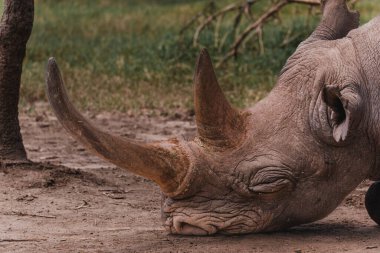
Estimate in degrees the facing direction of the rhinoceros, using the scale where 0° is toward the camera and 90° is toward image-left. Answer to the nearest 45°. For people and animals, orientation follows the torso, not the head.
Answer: approximately 90°

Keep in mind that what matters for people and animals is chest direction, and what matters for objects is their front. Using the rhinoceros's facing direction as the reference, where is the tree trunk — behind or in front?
in front
